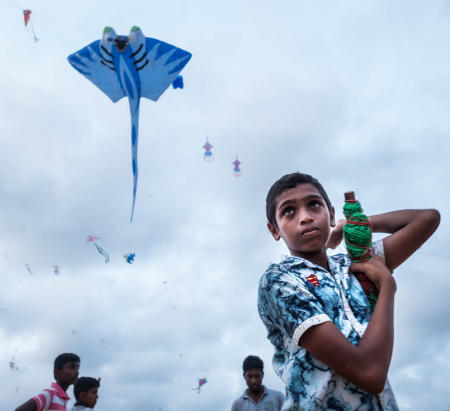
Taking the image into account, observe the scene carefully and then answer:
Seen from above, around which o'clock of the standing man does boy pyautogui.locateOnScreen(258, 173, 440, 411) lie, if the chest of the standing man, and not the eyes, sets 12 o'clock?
The boy is roughly at 12 o'clock from the standing man.

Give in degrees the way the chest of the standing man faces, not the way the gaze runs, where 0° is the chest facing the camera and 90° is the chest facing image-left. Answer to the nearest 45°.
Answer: approximately 0°

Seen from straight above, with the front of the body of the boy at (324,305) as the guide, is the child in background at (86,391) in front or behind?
behind

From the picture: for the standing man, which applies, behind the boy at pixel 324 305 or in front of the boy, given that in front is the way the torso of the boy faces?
behind

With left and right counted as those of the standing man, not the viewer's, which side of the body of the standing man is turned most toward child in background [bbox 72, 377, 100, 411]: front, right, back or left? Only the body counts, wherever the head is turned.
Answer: right

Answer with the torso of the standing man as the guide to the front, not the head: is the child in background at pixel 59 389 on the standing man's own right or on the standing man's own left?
on the standing man's own right
